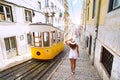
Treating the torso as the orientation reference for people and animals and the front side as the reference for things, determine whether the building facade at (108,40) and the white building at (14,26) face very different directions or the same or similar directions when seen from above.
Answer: very different directions

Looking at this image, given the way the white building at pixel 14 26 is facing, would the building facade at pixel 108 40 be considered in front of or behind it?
in front

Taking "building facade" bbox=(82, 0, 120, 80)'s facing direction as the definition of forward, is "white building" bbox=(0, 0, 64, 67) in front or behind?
in front

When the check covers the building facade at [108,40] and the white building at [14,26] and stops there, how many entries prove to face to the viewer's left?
1

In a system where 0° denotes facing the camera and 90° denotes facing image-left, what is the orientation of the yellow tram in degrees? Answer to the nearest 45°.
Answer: approximately 45°

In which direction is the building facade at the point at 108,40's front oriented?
to the viewer's left

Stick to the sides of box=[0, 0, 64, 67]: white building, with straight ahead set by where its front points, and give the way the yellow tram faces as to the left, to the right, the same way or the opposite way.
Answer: to the right

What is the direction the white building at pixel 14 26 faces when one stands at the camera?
facing the viewer and to the right of the viewer

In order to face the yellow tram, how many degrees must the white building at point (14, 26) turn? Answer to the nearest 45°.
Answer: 0° — it already faces it

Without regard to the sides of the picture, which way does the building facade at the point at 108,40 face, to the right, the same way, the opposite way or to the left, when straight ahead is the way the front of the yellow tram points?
to the right

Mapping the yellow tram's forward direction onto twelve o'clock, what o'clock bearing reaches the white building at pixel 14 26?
The white building is roughly at 3 o'clock from the yellow tram.

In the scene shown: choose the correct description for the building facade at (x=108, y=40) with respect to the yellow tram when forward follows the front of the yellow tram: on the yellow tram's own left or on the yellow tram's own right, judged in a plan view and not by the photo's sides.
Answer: on the yellow tram's own left
